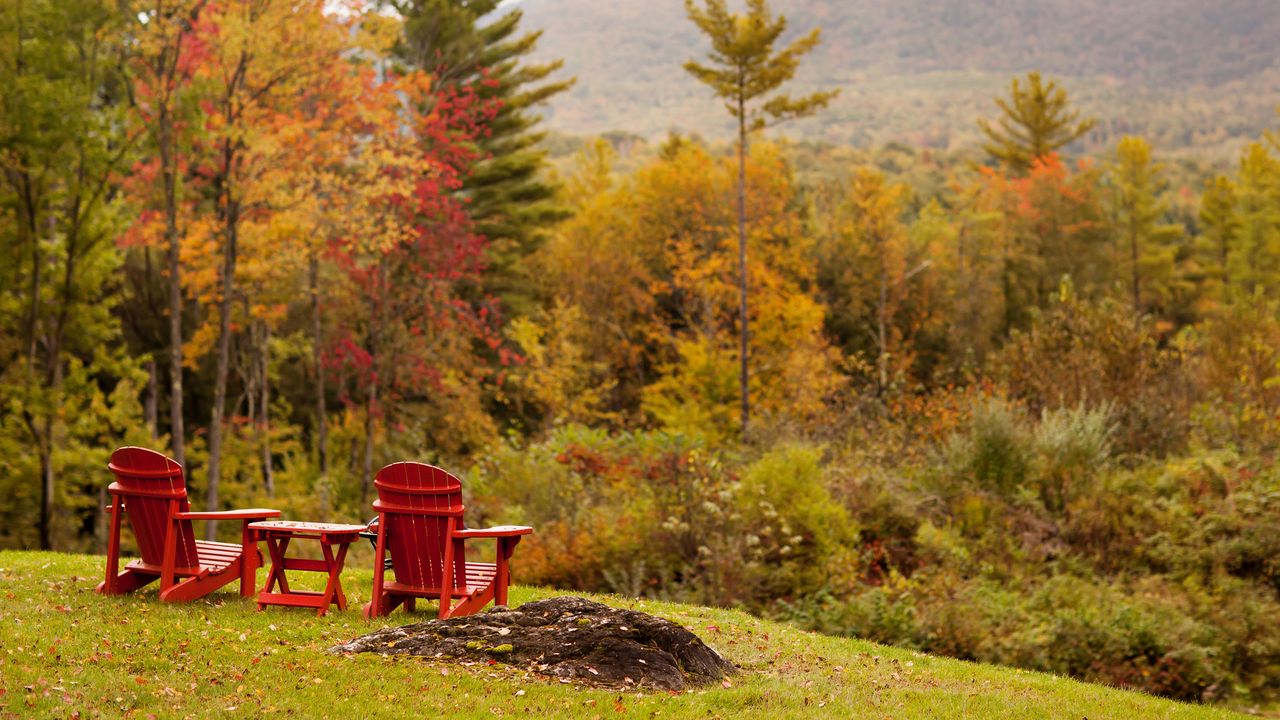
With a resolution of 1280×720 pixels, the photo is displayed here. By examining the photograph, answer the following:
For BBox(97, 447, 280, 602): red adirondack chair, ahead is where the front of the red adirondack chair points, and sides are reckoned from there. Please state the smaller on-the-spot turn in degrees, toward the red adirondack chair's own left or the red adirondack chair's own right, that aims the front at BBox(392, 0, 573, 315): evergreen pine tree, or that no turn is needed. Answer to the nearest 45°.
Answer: approximately 45° to the red adirondack chair's own left

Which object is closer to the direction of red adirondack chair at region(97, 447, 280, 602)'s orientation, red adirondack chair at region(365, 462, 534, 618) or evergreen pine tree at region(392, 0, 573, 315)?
the evergreen pine tree

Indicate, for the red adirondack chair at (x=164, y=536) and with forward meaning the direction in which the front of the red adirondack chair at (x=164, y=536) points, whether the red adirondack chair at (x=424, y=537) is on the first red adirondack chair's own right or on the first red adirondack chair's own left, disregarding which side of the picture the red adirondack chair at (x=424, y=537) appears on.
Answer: on the first red adirondack chair's own right

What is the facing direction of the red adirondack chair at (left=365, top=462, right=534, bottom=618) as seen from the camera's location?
facing away from the viewer and to the right of the viewer

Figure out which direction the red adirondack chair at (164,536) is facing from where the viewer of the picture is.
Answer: facing away from the viewer and to the right of the viewer

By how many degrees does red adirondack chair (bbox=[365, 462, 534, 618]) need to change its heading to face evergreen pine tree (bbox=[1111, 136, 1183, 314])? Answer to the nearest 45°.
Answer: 0° — it already faces it

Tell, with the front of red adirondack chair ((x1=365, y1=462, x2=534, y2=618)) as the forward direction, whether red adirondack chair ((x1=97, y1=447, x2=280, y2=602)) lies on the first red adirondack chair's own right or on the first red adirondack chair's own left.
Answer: on the first red adirondack chair's own left

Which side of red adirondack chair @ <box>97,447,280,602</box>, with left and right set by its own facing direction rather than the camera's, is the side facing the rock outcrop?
right
